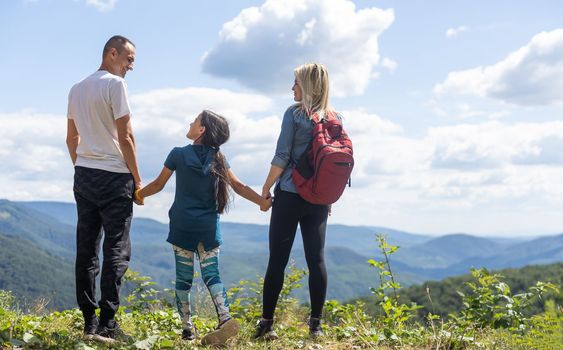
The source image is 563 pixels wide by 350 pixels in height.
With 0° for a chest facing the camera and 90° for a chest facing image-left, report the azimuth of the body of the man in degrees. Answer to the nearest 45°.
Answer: approximately 225°

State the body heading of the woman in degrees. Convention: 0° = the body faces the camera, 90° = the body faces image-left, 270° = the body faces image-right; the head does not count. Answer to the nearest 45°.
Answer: approximately 135°

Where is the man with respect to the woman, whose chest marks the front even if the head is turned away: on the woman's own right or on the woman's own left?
on the woman's own left

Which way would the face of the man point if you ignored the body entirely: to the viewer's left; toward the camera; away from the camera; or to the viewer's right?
to the viewer's right

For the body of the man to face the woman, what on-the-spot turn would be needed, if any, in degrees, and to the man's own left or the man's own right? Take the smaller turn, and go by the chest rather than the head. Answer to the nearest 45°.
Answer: approximately 45° to the man's own right
